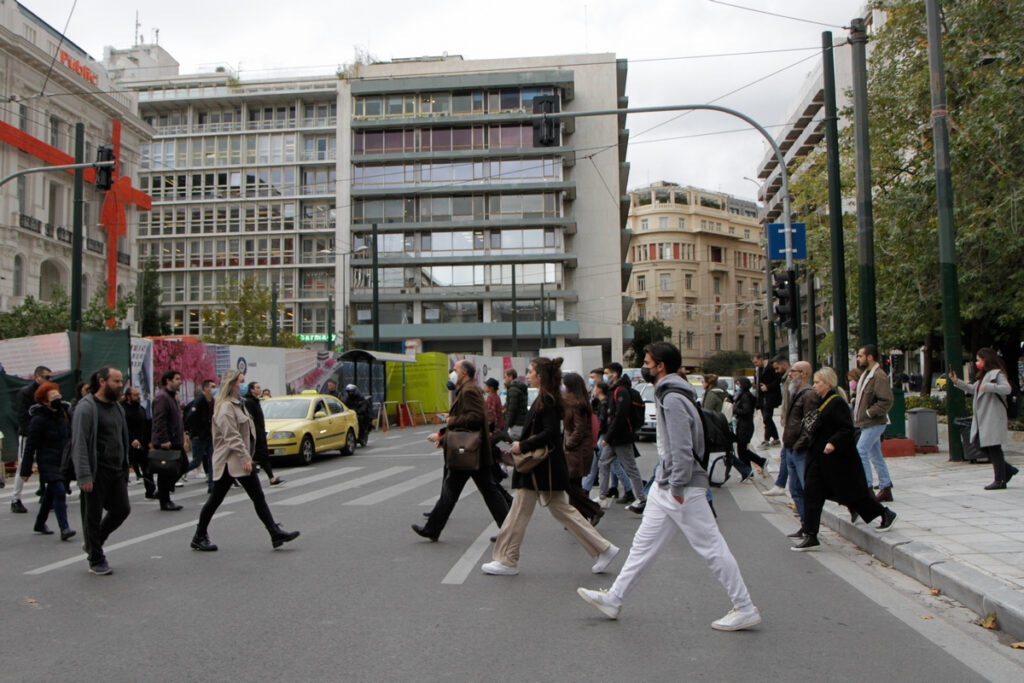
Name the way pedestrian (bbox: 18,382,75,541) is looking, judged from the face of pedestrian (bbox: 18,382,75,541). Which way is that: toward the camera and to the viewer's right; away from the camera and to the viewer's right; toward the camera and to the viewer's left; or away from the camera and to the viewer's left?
toward the camera and to the viewer's right

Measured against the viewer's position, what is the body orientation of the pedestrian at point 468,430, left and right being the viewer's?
facing to the left of the viewer

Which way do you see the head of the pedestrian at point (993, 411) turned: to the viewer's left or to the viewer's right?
to the viewer's left

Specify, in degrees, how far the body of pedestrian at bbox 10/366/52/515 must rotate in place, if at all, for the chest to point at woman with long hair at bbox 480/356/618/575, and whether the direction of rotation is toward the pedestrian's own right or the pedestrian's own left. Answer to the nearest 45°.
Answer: approximately 45° to the pedestrian's own right

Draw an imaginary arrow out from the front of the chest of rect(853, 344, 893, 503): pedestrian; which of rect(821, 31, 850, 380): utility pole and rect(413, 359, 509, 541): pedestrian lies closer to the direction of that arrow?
the pedestrian
